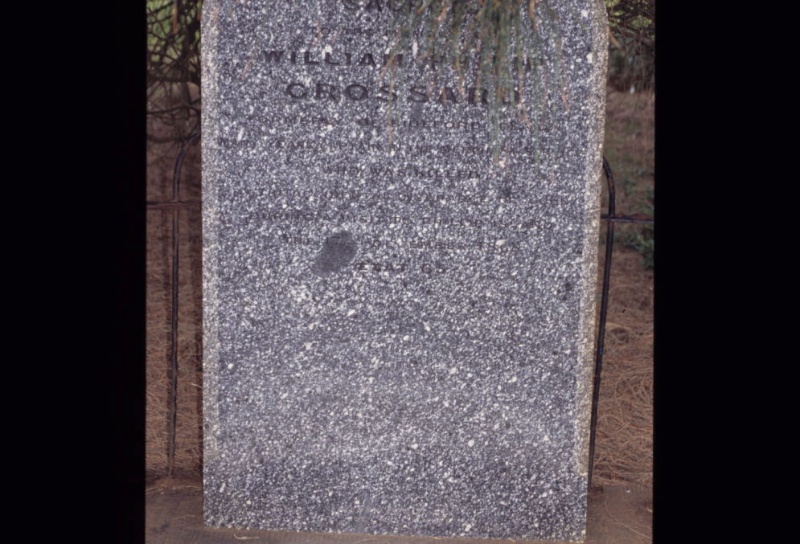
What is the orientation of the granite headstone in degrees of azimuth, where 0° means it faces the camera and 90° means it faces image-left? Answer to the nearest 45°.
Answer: approximately 0°
